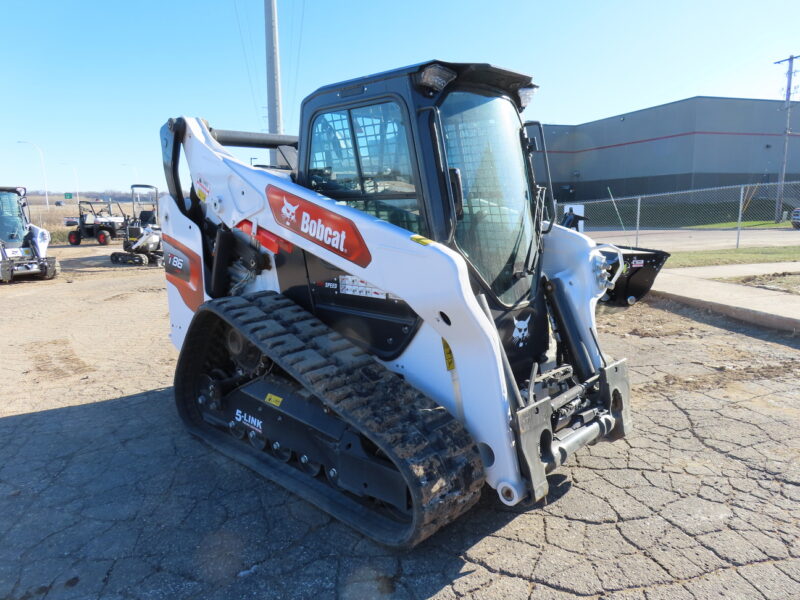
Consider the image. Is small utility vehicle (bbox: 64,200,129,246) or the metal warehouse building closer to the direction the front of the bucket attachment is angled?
the metal warehouse building

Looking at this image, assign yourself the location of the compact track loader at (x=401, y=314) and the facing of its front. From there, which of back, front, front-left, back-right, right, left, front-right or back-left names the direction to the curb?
left

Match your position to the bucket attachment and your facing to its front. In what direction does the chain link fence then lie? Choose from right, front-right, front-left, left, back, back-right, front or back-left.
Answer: left

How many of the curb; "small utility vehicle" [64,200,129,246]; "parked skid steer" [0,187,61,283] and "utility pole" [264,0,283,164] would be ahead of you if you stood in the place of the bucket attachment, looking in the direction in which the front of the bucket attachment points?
1

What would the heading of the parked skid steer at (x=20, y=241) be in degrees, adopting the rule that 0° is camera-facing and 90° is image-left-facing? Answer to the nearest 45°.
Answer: approximately 315°

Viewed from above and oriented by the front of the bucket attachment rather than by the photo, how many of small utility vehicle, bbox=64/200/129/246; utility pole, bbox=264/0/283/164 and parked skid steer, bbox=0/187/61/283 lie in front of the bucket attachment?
0

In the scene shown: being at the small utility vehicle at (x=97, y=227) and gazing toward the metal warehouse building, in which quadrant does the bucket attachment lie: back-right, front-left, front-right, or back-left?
front-right

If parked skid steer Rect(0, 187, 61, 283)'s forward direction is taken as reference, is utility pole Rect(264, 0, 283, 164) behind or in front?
in front

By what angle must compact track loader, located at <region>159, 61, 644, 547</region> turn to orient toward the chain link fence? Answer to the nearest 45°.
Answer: approximately 90° to its left

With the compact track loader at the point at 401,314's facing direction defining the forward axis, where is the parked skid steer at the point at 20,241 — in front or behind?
behind

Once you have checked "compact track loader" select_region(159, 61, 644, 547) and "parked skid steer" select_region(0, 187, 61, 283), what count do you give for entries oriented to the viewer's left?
0

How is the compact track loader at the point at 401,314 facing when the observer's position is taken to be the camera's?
facing the viewer and to the right of the viewer

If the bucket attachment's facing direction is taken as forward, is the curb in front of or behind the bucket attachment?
in front

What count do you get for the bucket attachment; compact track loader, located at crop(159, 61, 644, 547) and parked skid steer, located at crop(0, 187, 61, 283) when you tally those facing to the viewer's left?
0
